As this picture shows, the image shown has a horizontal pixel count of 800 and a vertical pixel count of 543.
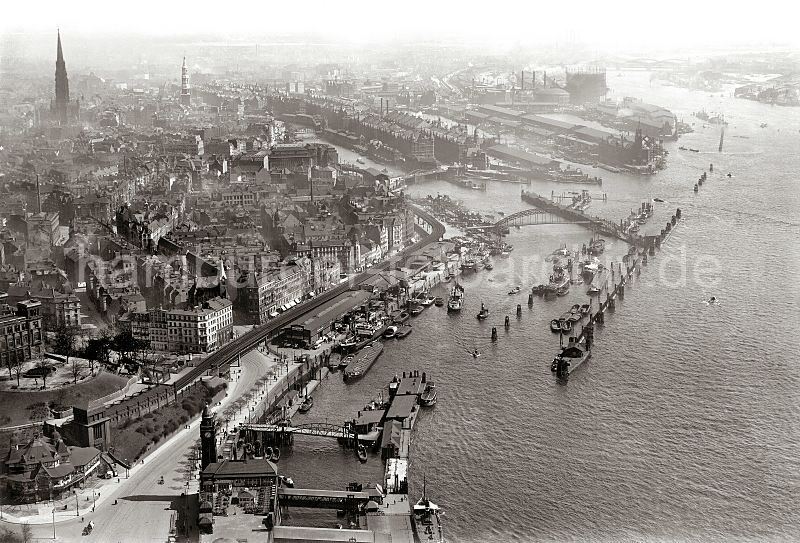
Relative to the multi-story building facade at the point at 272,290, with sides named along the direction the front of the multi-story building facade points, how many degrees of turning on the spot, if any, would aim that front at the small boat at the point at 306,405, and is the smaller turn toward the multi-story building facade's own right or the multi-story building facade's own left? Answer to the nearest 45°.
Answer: approximately 45° to the multi-story building facade's own right

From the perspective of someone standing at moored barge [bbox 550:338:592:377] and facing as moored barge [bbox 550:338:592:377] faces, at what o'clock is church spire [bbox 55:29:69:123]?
The church spire is roughly at 3 o'clock from the moored barge.

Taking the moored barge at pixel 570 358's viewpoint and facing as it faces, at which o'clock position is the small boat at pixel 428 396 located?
The small boat is roughly at 12 o'clock from the moored barge.

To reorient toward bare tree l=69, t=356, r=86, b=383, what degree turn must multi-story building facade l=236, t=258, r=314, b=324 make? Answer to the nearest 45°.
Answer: approximately 90° to its right

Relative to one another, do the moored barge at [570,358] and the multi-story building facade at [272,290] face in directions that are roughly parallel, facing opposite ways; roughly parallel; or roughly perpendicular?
roughly perpendicular

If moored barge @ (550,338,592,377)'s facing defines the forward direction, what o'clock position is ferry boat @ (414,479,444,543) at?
ferry boat @ (414,479,444,543) is roughly at 11 o'clock from moored barge @ (550,338,592,377).

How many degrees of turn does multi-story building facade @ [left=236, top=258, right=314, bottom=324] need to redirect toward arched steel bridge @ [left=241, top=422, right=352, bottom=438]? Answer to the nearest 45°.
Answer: approximately 45° to its right

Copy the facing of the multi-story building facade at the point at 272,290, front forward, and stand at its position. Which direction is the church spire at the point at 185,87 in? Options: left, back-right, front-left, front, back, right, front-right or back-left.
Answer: back-left

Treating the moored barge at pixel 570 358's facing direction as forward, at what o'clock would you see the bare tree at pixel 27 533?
The bare tree is roughly at 12 o'clock from the moored barge.

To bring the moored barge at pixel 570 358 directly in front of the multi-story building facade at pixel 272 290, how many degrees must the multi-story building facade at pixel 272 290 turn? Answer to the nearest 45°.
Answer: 0° — it already faces it

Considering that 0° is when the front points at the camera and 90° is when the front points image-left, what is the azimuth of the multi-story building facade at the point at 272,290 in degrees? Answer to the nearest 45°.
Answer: approximately 315°

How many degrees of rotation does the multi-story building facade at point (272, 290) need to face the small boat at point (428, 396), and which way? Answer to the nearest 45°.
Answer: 0° — it already faces it

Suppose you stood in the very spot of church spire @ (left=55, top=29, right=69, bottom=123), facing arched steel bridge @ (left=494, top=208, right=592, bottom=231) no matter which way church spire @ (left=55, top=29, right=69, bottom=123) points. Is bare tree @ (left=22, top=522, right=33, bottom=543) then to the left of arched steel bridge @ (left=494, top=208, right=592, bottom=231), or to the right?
right
